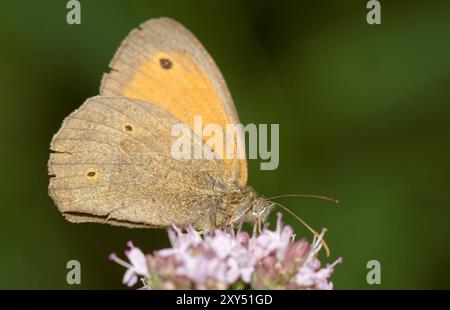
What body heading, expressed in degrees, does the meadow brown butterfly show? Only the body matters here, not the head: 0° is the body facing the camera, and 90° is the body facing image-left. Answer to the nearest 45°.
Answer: approximately 270°
